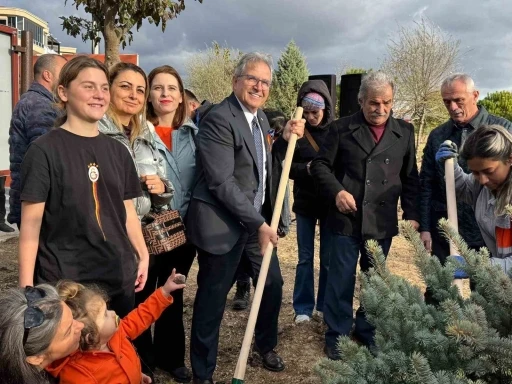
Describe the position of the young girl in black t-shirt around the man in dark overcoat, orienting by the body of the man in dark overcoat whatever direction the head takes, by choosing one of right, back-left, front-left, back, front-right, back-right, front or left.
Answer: front-right

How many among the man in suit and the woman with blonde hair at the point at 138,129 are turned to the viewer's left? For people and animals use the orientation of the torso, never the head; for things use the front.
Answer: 0

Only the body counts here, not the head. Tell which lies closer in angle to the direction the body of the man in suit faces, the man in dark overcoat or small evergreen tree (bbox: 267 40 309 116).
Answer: the man in dark overcoat

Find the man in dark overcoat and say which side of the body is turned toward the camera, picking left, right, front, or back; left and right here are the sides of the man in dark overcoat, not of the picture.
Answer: front

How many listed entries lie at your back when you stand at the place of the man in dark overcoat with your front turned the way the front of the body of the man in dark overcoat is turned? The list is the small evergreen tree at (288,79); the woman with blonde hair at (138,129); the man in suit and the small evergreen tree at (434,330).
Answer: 1

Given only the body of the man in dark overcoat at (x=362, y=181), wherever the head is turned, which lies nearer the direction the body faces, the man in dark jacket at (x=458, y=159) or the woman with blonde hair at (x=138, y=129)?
the woman with blonde hair

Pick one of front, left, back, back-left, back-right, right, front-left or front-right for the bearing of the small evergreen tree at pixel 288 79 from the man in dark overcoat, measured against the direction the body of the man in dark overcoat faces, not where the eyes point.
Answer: back

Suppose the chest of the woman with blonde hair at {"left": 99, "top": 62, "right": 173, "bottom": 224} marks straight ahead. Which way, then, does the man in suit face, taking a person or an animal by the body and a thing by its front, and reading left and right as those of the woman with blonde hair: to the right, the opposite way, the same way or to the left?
the same way

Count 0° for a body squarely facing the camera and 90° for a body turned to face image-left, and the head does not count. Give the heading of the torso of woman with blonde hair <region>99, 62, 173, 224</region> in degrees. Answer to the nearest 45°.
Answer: approximately 315°

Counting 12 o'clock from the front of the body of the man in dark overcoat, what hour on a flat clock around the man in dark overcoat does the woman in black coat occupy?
The woman in black coat is roughly at 5 o'clock from the man in dark overcoat.

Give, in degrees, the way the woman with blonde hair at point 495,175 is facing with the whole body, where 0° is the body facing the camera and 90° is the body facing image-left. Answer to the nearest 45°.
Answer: approximately 45°

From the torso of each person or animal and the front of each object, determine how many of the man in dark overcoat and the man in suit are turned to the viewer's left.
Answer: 0

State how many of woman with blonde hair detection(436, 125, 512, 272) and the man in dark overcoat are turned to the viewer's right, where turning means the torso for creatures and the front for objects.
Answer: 0

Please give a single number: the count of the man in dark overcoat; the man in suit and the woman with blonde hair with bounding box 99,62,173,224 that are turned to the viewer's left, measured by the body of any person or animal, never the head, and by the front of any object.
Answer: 0

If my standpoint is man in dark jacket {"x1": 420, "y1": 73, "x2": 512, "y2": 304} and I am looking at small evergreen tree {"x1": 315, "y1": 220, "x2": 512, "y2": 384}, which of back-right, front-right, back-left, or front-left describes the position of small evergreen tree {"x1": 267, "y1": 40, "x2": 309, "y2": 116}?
back-right

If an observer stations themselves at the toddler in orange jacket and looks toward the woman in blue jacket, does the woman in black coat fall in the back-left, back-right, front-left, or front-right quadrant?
front-right

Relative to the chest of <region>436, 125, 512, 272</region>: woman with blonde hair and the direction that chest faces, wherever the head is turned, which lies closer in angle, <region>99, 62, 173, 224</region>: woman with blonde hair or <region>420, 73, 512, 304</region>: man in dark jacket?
the woman with blonde hair
